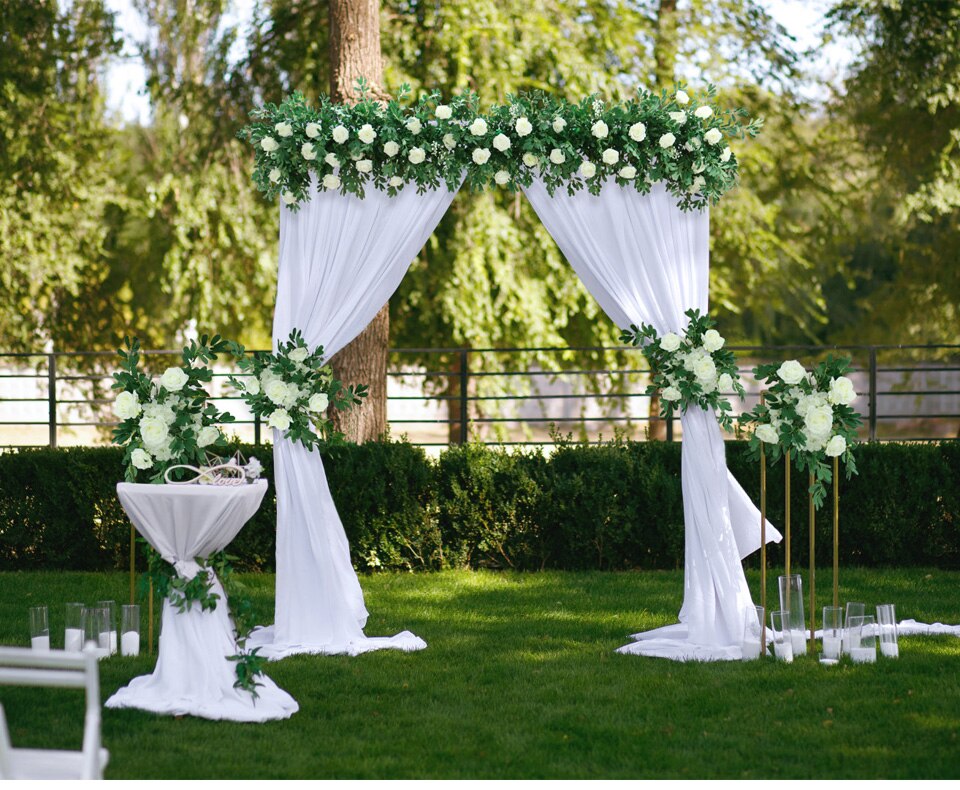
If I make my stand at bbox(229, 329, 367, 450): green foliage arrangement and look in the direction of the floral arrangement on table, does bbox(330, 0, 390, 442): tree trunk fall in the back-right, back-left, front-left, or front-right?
back-right

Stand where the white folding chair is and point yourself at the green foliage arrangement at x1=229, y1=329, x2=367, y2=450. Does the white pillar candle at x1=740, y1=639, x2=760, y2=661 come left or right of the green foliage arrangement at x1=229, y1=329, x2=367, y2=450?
right

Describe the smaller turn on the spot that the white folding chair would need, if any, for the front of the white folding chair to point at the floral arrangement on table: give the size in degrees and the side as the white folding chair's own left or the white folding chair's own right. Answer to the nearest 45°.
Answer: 0° — it already faces it

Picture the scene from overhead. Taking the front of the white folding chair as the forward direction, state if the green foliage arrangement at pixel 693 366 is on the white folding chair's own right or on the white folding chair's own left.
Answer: on the white folding chair's own right

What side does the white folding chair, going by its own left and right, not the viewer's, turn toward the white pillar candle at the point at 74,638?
front

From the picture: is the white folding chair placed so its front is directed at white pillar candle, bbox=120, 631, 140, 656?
yes

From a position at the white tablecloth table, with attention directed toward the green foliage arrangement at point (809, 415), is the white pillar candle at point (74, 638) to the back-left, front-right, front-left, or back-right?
back-left

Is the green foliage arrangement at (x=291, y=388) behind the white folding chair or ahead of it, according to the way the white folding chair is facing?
ahead

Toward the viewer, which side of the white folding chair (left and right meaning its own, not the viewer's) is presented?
back
